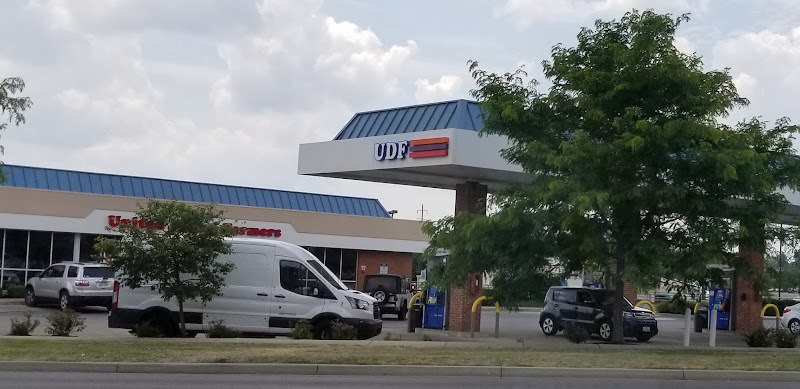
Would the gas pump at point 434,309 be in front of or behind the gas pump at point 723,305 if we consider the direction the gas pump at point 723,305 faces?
in front

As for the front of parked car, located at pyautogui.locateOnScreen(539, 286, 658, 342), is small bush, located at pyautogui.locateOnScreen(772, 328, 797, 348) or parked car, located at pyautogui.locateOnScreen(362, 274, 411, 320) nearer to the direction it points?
the small bush

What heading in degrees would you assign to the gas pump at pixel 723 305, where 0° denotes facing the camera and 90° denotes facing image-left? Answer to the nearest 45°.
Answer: approximately 0°

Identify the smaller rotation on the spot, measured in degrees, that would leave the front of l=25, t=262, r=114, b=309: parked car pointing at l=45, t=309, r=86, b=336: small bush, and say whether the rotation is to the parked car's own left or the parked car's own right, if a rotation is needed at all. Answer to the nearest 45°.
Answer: approximately 135° to the parked car's own left

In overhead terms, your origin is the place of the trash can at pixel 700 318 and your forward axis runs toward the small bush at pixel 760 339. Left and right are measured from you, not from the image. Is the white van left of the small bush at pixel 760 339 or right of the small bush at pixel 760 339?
right

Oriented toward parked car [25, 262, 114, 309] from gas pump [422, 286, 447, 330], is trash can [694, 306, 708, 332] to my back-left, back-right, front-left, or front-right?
back-right

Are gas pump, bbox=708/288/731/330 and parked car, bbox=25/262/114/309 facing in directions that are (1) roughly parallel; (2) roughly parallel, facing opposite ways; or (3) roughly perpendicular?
roughly perpendicular

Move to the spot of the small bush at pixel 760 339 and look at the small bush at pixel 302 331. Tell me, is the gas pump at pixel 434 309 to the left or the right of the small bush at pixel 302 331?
right

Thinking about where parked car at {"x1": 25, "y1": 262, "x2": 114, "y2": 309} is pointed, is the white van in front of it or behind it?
behind
